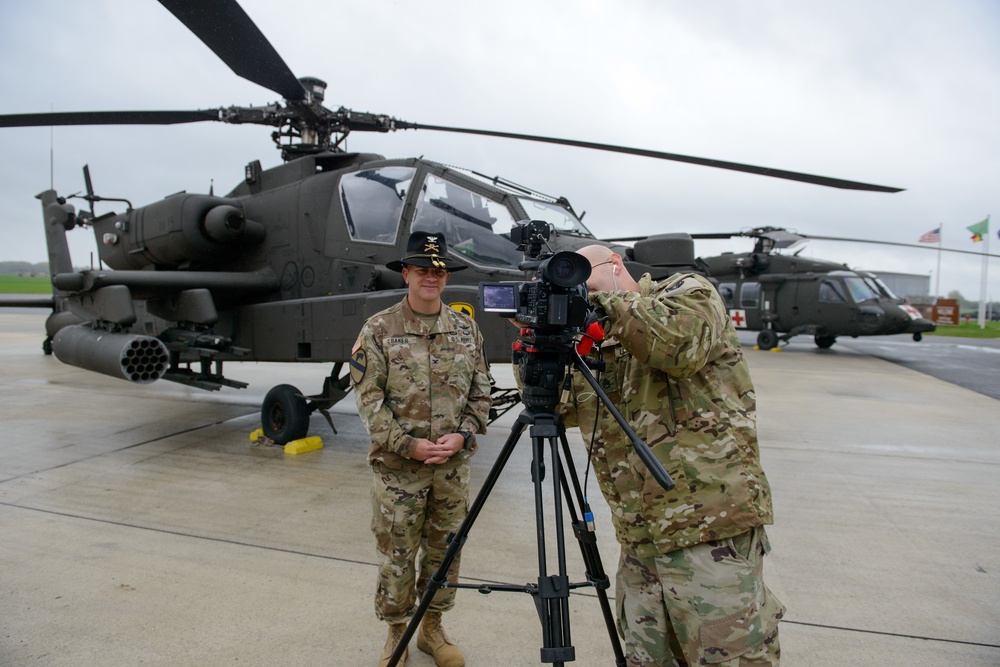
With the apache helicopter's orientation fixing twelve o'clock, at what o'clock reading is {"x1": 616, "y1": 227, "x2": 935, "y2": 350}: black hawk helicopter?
The black hawk helicopter is roughly at 9 o'clock from the apache helicopter.

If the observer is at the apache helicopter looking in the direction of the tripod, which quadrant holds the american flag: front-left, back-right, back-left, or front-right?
back-left

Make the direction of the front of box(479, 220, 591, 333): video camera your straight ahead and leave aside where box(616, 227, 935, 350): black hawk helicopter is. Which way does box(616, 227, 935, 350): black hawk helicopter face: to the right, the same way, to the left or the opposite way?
the opposite way

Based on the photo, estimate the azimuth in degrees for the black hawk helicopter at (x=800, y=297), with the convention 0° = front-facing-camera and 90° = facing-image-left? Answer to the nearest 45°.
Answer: approximately 315°

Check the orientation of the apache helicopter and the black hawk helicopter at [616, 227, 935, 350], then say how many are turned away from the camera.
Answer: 0

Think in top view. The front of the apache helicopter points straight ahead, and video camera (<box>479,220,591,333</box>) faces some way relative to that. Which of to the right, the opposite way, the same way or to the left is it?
the opposite way

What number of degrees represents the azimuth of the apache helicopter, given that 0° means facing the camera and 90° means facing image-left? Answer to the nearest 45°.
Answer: approximately 315°

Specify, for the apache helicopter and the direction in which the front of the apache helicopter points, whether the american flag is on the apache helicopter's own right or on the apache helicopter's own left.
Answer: on the apache helicopter's own left

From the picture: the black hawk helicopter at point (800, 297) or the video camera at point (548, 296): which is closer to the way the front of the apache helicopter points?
the video camera

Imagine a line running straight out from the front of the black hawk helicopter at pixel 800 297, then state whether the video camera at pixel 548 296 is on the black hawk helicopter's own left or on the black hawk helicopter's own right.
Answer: on the black hawk helicopter's own right

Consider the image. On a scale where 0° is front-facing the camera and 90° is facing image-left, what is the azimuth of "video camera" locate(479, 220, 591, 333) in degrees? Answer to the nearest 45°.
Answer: approximately 135°

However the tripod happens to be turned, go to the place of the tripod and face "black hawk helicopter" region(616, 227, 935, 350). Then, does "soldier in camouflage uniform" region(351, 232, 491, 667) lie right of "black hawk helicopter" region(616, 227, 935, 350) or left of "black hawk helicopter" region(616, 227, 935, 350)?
left

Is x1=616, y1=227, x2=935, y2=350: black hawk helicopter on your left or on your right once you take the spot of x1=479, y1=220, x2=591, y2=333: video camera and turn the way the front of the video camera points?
on your right

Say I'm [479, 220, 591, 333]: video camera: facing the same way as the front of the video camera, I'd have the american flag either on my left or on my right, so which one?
on my right

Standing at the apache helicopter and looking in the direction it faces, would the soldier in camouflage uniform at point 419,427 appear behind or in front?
in front
